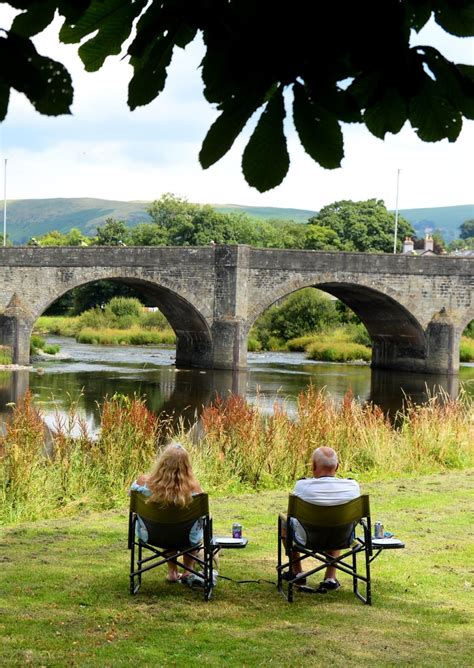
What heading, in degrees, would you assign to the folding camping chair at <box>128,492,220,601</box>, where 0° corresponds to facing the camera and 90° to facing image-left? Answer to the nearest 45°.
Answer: approximately 180°

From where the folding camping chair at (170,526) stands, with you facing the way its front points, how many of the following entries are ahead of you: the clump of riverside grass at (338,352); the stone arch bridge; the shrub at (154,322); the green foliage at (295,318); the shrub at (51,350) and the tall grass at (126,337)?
6

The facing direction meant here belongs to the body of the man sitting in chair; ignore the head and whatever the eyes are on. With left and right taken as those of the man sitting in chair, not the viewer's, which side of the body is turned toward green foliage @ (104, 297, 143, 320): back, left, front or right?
front

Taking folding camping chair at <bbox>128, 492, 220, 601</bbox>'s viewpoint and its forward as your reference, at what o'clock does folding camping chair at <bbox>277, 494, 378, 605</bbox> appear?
folding camping chair at <bbox>277, 494, 378, 605</bbox> is roughly at 3 o'clock from folding camping chair at <bbox>128, 492, 220, 601</bbox>.

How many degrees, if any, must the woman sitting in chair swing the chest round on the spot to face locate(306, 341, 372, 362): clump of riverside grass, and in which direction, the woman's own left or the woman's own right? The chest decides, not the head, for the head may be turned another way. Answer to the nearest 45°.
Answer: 0° — they already face it

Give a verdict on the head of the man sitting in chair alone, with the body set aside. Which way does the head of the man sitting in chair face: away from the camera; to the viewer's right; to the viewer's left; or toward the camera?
away from the camera

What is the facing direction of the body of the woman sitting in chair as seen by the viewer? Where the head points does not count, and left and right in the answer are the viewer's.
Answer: facing away from the viewer

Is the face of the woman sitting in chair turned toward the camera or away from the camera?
away from the camera

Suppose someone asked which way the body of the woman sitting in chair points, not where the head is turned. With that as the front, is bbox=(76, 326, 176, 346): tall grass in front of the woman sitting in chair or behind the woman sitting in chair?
in front

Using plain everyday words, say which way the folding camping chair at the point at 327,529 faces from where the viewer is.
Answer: facing away from the viewer

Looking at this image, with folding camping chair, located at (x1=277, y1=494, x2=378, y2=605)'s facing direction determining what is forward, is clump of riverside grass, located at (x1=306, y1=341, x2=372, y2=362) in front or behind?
in front

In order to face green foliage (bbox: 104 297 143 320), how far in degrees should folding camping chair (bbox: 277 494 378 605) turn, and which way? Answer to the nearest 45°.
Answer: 0° — it already faces it

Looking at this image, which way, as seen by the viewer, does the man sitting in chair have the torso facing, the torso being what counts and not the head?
away from the camera

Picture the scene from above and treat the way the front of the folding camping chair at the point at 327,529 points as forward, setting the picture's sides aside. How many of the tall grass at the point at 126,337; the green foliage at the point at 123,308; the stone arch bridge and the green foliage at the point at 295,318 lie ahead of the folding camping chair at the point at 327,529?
4
